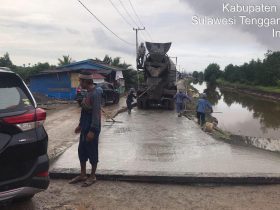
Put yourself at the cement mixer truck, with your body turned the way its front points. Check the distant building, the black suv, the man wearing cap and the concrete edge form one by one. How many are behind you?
3

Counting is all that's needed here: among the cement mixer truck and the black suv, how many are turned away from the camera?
2

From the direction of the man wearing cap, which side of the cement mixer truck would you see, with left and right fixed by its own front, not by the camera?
back

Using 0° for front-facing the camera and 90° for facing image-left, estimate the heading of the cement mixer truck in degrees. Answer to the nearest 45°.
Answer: approximately 180°

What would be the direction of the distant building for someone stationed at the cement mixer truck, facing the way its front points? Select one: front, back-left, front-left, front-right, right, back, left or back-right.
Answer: front-left

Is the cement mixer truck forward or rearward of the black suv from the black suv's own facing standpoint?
forward

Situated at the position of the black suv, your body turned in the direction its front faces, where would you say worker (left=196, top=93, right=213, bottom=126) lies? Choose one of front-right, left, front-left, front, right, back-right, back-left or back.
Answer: front-right

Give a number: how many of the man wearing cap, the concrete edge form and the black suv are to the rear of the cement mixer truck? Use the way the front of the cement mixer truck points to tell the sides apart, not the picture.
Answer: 3

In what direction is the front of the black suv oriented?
away from the camera

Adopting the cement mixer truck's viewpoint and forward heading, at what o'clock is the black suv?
The black suv is roughly at 6 o'clock from the cement mixer truck.
